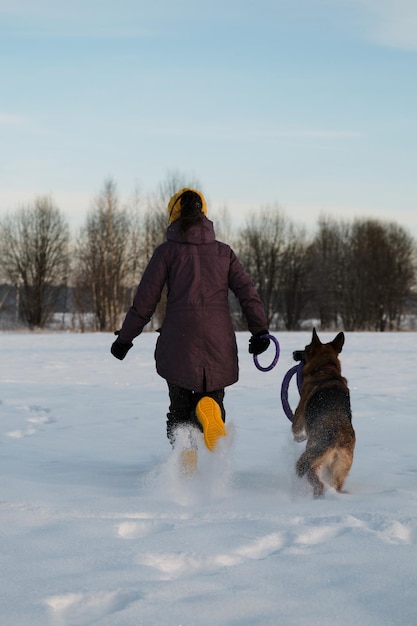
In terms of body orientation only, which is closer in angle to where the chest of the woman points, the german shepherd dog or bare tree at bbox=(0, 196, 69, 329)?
the bare tree

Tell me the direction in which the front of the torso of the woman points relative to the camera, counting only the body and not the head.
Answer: away from the camera

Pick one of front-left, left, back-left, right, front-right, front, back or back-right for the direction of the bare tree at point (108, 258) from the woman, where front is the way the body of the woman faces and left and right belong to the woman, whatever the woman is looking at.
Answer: front

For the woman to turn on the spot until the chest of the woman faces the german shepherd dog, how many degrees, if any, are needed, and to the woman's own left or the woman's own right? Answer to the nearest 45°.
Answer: approximately 90° to the woman's own right

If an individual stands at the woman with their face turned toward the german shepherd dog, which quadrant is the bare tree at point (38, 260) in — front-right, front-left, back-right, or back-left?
back-left

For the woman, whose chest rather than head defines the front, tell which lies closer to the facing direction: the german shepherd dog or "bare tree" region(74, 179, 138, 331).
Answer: the bare tree

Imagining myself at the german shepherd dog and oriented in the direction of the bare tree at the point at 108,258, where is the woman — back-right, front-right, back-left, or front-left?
front-left

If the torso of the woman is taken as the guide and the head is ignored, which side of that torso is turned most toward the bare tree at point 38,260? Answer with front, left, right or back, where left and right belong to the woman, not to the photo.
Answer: front

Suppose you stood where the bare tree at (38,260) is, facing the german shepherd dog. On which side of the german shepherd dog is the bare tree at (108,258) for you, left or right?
left

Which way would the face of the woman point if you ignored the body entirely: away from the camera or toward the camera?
away from the camera
